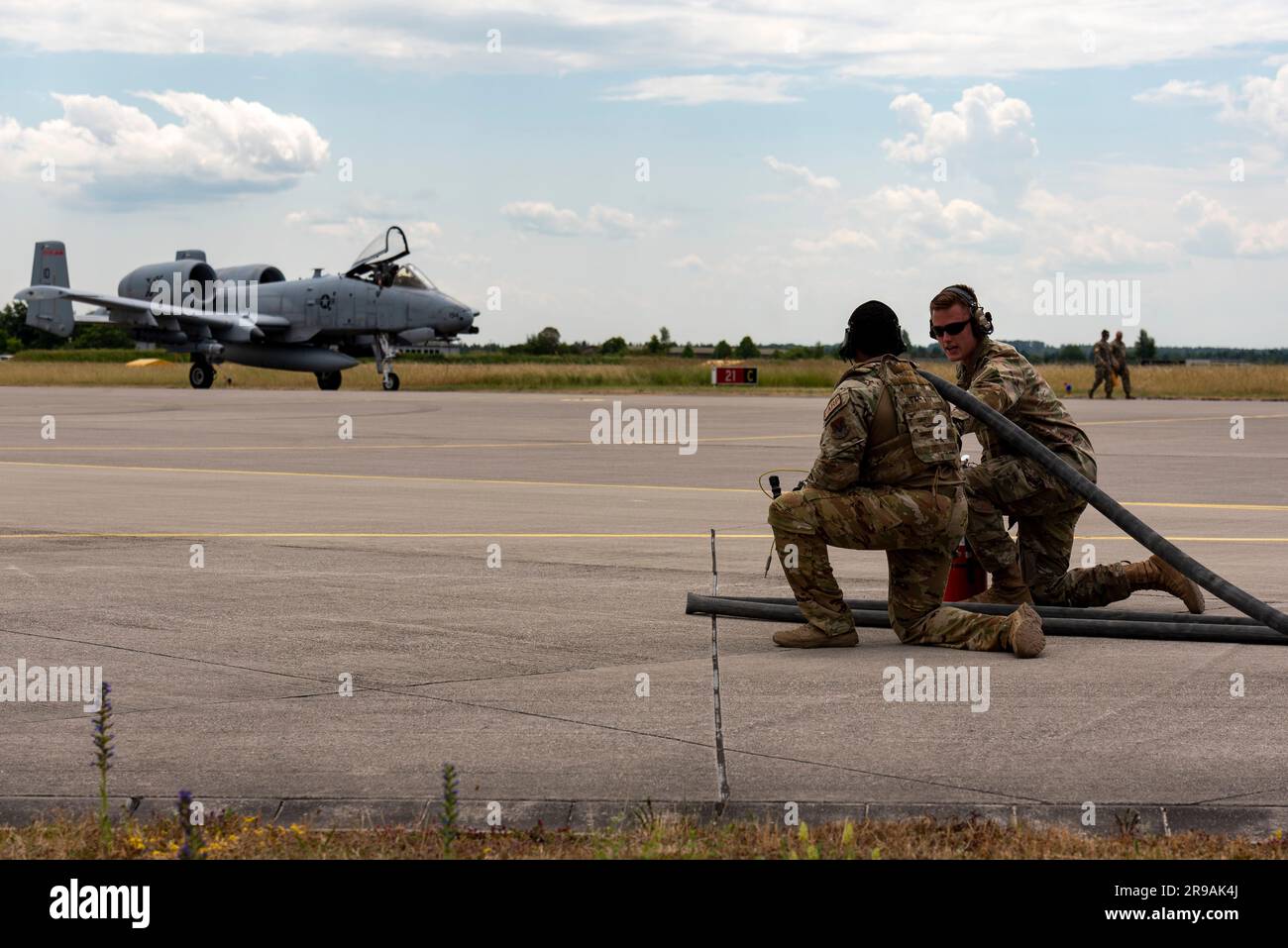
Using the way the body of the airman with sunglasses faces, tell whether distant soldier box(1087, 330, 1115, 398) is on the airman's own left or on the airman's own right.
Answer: on the airman's own right

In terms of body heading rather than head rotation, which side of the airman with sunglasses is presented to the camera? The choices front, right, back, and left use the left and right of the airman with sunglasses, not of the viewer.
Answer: left

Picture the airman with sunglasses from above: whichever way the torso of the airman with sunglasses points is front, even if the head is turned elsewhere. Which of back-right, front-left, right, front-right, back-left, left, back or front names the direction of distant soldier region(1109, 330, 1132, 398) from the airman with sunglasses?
right
